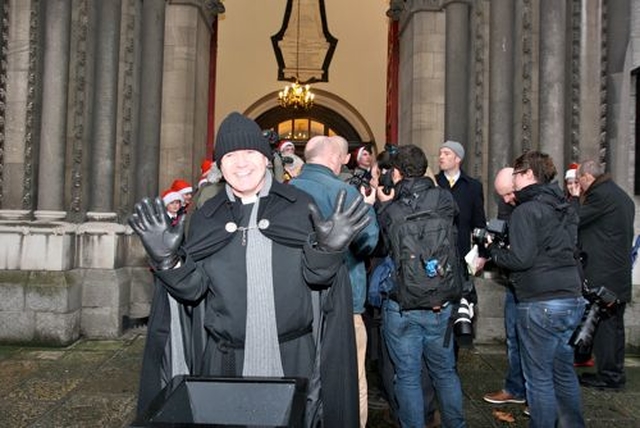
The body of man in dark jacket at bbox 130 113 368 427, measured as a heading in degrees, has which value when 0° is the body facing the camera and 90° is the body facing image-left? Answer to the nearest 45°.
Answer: approximately 0°

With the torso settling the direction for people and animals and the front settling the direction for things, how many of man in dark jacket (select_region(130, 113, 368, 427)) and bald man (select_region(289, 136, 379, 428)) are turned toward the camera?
1

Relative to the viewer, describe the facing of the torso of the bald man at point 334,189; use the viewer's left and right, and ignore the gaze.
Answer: facing away from the viewer and to the right of the viewer

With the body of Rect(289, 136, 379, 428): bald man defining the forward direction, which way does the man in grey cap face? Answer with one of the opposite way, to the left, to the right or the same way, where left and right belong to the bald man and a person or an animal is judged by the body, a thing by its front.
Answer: the opposite way

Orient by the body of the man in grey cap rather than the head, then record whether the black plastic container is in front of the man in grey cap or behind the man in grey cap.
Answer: in front

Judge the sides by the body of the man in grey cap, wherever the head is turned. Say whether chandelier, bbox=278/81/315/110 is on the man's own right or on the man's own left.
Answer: on the man's own right

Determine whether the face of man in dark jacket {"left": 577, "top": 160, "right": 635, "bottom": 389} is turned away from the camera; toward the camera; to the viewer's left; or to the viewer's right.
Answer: to the viewer's left
